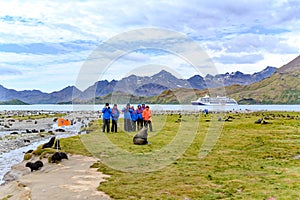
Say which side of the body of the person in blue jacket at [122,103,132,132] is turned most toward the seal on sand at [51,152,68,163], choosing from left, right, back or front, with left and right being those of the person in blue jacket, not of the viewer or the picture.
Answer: front

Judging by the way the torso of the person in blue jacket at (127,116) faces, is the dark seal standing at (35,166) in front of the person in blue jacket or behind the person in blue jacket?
in front

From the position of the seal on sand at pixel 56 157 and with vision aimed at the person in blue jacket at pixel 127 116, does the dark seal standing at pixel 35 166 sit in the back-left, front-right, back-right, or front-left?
back-left

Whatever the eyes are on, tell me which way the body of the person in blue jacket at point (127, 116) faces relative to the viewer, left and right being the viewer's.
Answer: facing the viewer

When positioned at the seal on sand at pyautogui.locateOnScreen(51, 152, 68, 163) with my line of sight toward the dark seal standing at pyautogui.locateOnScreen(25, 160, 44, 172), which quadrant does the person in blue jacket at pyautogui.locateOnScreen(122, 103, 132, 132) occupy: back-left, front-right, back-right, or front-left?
back-right
